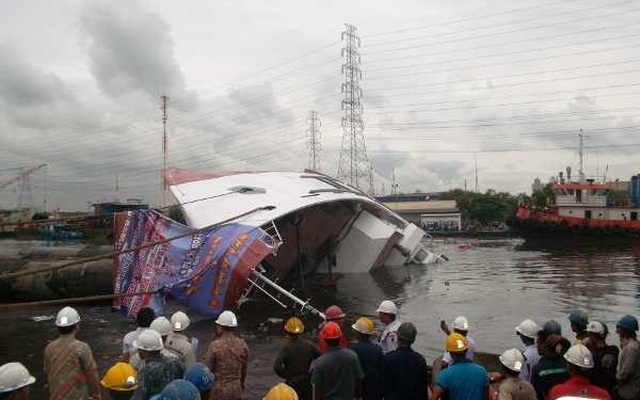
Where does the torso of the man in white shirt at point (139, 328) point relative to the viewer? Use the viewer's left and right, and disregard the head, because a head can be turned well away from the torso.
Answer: facing away from the viewer

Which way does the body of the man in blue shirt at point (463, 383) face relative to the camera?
away from the camera

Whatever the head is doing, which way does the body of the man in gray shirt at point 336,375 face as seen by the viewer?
away from the camera

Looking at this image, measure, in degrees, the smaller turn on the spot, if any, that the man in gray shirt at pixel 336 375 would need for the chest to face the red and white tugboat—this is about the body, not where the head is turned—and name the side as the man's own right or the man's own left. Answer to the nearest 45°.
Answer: approximately 45° to the man's own right

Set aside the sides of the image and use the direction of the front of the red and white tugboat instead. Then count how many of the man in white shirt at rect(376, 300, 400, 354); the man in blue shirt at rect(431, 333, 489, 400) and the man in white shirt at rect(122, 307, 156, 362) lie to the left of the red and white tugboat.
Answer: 3

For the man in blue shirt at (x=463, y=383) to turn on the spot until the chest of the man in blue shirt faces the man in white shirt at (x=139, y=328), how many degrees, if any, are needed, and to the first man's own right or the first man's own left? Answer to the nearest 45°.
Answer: approximately 90° to the first man's own left

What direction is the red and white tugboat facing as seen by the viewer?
to the viewer's left

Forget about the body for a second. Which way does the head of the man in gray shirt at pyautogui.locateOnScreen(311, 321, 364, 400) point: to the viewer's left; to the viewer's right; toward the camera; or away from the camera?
away from the camera

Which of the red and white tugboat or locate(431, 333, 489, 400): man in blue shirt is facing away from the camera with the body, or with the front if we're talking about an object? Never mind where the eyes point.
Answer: the man in blue shirt

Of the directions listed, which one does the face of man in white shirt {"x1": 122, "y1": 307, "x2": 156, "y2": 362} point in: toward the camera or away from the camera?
away from the camera

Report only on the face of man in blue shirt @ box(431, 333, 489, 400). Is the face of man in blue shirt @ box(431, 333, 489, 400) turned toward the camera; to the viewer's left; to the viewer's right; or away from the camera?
away from the camera

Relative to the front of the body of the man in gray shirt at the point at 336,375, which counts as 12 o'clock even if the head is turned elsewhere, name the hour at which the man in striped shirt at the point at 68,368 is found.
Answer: The man in striped shirt is roughly at 9 o'clock from the man in gray shirt.

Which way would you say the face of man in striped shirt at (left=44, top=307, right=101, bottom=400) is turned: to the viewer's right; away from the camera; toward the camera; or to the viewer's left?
away from the camera

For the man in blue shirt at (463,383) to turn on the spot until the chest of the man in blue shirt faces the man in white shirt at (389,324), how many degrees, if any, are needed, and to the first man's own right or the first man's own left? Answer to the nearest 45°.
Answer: approximately 45° to the first man's own left
